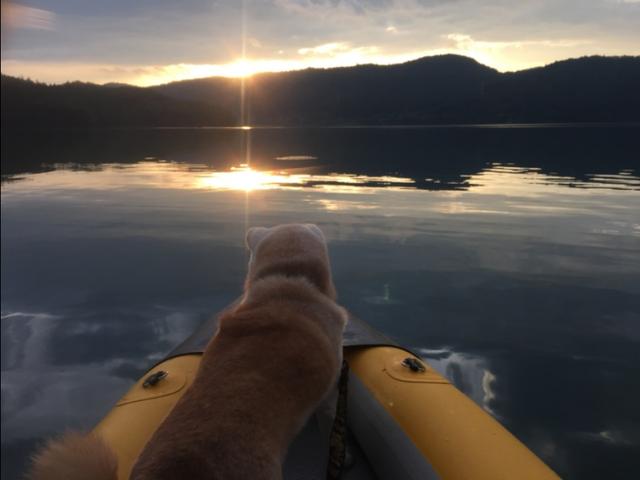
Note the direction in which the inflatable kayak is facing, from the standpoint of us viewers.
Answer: facing away from the viewer
